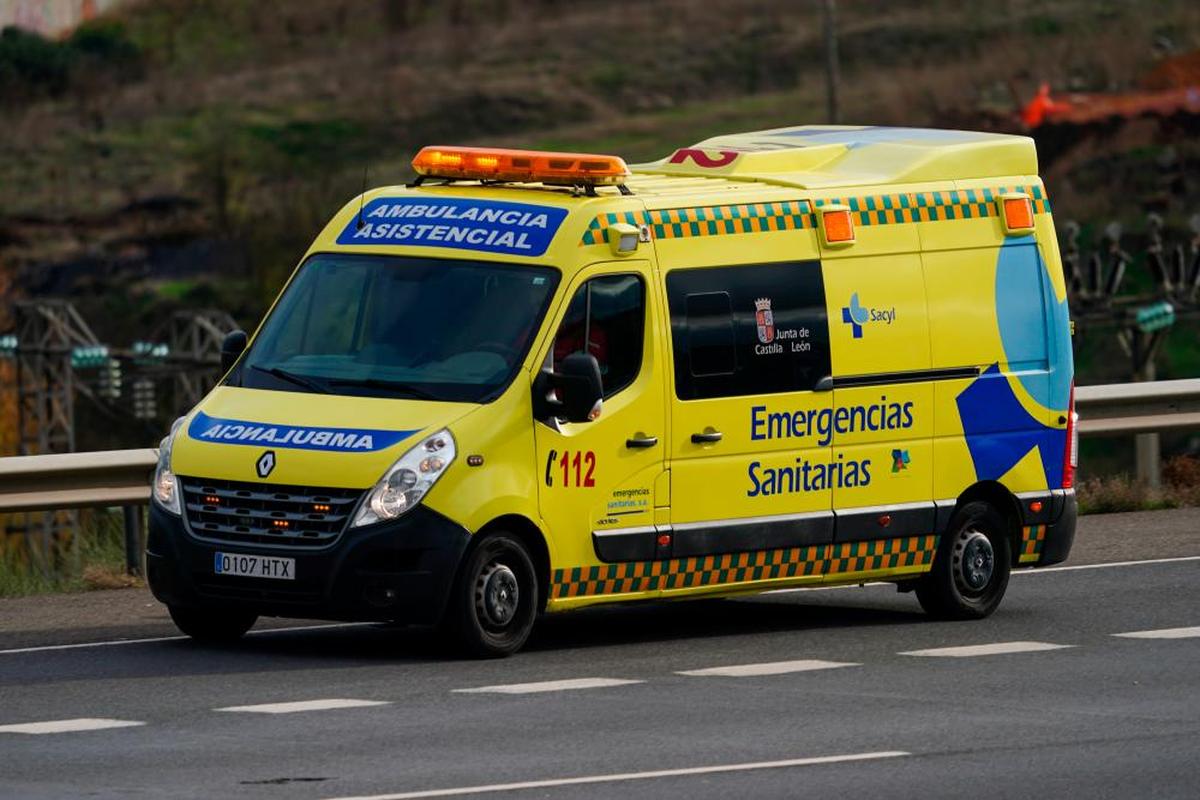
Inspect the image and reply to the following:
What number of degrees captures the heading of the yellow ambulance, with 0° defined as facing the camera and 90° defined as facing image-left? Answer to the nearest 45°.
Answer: approximately 45°

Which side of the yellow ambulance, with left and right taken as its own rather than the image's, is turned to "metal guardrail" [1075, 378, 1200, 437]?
back
